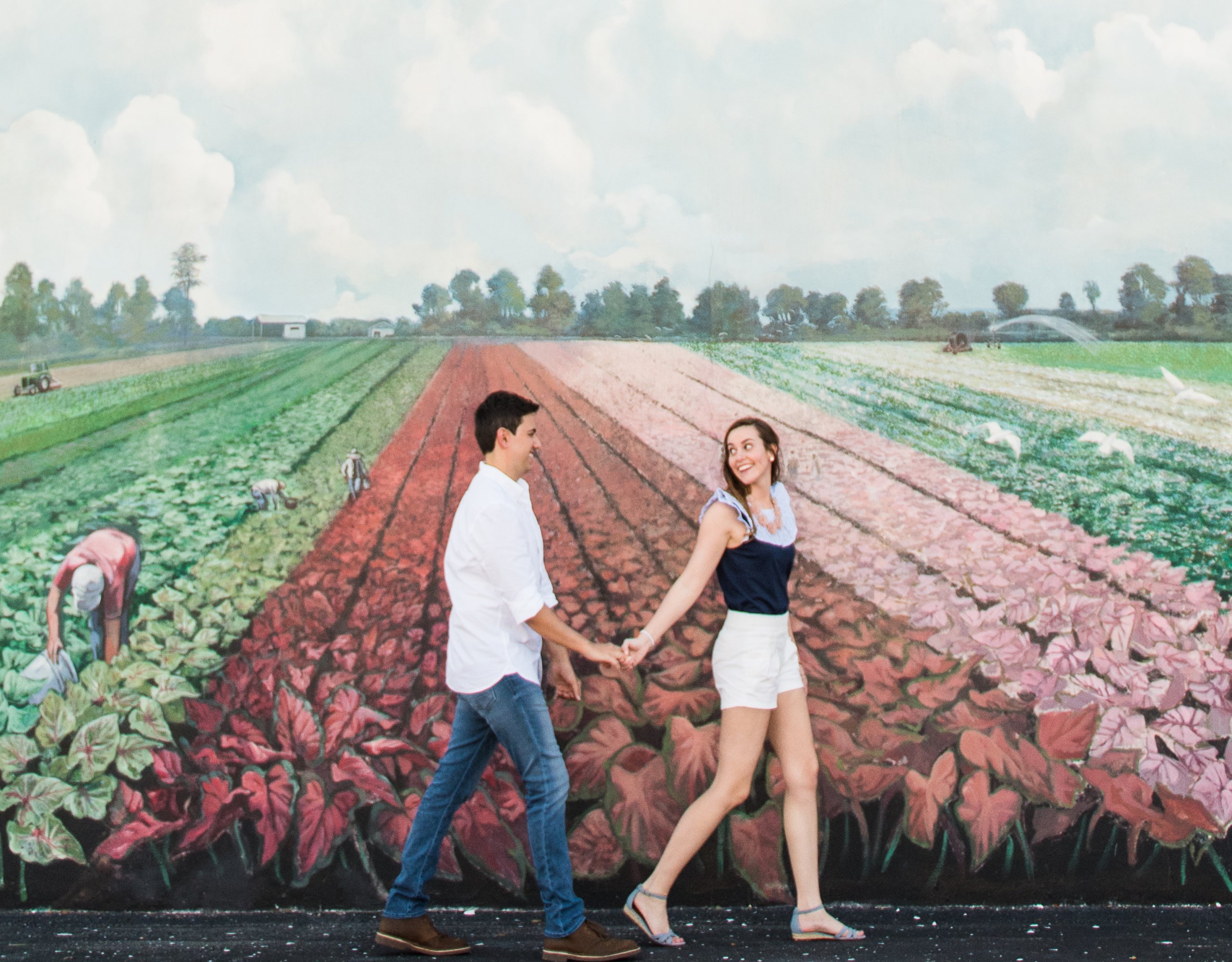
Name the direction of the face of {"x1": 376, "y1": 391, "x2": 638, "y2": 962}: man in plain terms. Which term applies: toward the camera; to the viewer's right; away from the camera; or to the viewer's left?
to the viewer's right

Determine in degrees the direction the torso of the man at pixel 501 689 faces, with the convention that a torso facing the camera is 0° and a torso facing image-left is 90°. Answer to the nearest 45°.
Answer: approximately 270°
